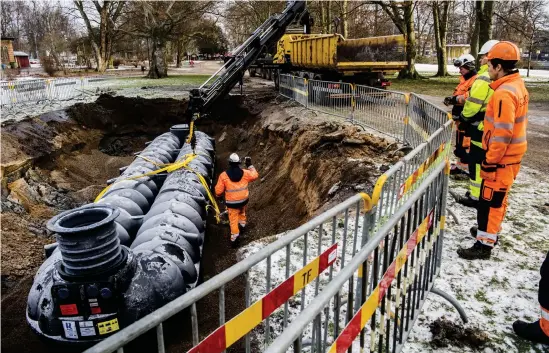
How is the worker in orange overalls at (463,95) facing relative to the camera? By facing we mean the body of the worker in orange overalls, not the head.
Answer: to the viewer's left

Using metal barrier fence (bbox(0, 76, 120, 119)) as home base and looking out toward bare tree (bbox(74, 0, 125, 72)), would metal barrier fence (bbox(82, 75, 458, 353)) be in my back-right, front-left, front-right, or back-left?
back-right

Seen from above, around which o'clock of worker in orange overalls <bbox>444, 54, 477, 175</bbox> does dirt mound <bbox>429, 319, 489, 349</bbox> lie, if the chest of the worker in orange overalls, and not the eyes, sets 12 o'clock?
The dirt mound is roughly at 9 o'clock from the worker in orange overalls.

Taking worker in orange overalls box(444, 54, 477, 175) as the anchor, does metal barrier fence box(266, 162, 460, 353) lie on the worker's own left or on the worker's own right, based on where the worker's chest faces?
on the worker's own left

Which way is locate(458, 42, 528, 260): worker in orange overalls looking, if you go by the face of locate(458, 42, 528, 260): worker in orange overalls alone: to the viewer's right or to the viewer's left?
to the viewer's left

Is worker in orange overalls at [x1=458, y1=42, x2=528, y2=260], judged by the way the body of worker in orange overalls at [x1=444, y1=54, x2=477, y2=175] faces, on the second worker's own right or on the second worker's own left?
on the second worker's own left
